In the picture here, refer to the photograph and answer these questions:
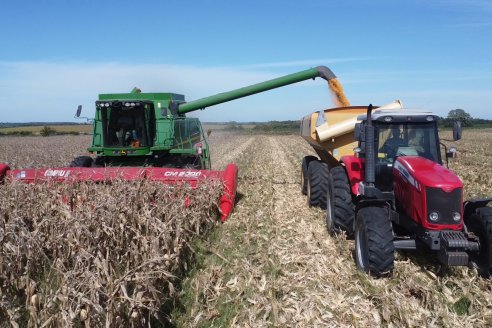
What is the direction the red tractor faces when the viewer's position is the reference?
facing the viewer and to the right of the viewer

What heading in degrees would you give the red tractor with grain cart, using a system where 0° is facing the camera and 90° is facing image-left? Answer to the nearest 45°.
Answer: approximately 315°
